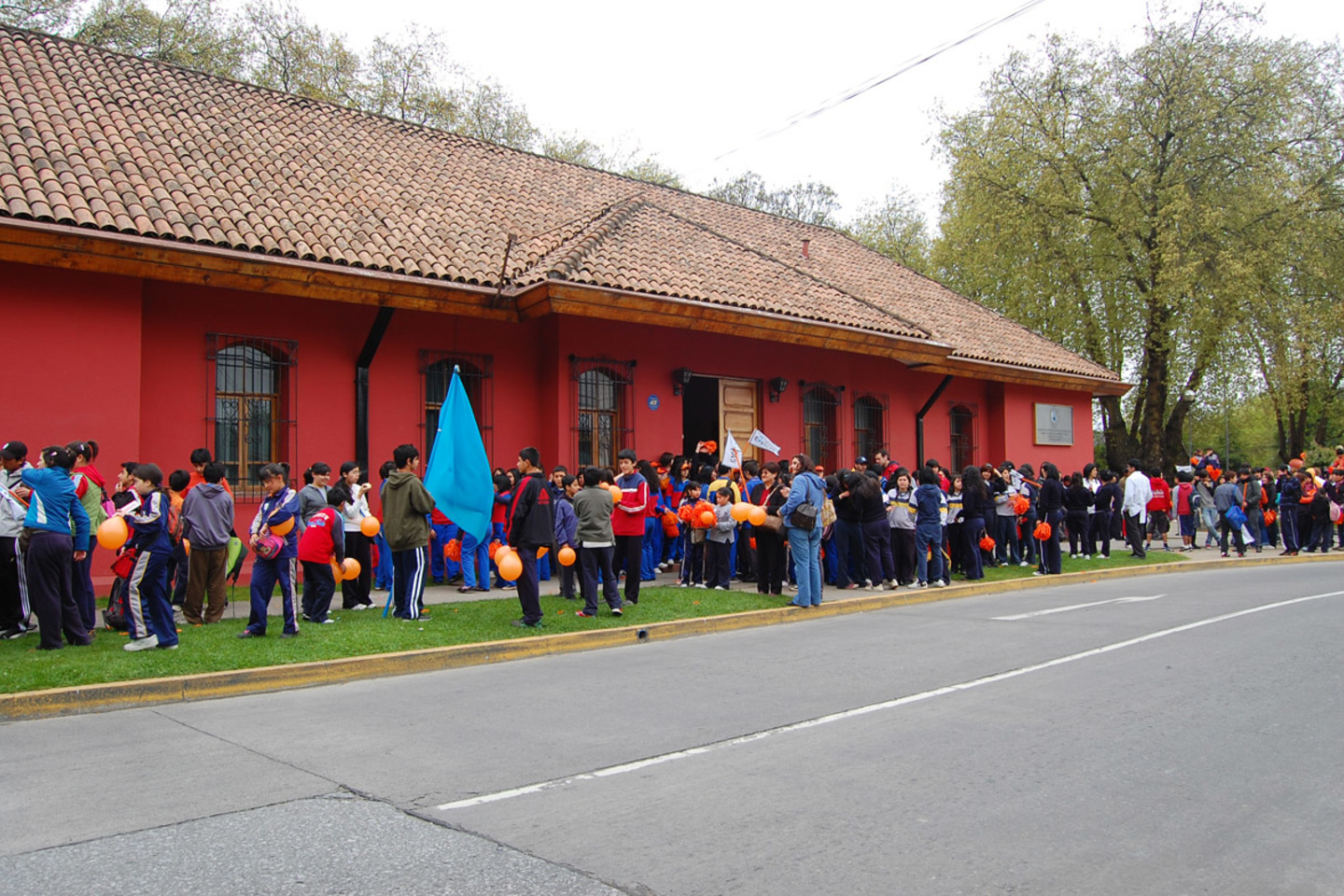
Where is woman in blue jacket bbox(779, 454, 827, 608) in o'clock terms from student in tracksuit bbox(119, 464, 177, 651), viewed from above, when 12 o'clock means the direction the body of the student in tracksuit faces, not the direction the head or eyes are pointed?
The woman in blue jacket is roughly at 6 o'clock from the student in tracksuit.

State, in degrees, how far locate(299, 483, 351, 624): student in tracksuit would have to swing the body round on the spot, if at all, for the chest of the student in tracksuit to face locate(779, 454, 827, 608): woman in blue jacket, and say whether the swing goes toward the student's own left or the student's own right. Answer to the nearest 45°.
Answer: approximately 45° to the student's own right

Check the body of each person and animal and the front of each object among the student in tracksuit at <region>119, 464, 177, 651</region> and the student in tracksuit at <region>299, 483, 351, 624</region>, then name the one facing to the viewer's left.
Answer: the student in tracksuit at <region>119, 464, 177, 651</region>

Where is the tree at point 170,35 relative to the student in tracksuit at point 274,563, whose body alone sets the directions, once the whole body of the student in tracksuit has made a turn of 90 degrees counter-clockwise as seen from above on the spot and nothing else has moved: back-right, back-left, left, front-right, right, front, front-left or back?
back-left

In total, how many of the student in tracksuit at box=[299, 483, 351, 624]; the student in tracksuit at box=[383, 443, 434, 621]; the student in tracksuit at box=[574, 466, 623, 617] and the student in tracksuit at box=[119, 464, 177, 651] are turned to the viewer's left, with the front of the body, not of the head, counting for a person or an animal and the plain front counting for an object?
1

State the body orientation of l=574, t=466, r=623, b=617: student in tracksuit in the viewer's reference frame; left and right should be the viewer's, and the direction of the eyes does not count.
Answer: facing away from the viewer

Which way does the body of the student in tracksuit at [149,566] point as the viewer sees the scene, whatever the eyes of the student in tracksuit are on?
to the viewer's left

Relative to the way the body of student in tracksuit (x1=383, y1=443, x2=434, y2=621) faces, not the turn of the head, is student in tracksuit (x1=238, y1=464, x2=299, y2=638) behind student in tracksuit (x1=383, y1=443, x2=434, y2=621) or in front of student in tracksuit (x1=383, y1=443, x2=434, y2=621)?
behind

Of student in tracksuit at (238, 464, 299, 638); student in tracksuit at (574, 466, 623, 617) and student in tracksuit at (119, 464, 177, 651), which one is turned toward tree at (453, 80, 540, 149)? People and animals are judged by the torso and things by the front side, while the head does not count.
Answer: student in tracksuit at (574, 466, 623, 617)

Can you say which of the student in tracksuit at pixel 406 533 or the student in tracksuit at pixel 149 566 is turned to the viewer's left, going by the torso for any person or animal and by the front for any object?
the student in tracksuit at pixel 149 566

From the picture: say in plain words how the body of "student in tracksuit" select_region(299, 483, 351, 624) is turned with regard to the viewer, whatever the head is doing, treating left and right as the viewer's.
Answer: facing away from the viewer and to the right of the viewer

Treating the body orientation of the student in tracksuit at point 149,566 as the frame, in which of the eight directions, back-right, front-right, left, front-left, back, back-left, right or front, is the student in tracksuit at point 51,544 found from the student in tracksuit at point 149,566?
front

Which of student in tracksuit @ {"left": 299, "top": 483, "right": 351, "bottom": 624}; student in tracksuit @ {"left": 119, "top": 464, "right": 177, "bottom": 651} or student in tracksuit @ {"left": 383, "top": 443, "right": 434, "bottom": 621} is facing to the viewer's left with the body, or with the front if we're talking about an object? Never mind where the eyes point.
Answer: student in tracksuit @ {"left": 119, "top": 464, "right": 177, "bottom": 651}

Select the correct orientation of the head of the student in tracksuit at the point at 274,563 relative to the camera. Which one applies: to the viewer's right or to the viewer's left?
to the viewer's left

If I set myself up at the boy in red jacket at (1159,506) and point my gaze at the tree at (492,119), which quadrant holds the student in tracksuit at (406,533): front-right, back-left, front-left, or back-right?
front-left

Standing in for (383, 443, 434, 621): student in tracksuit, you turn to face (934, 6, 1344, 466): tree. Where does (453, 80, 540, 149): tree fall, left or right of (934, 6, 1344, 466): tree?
left

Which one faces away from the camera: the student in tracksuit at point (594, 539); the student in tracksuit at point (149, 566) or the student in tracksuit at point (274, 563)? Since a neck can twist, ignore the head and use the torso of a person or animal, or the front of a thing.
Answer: the student in tracksuit at point (594, 539)

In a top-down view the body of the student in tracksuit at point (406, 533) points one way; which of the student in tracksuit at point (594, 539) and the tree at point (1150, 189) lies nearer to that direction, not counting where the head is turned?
the tree

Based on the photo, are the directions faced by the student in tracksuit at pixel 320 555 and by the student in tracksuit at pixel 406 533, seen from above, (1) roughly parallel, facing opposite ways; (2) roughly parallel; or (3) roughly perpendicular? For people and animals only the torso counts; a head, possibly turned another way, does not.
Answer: roughly parallel
